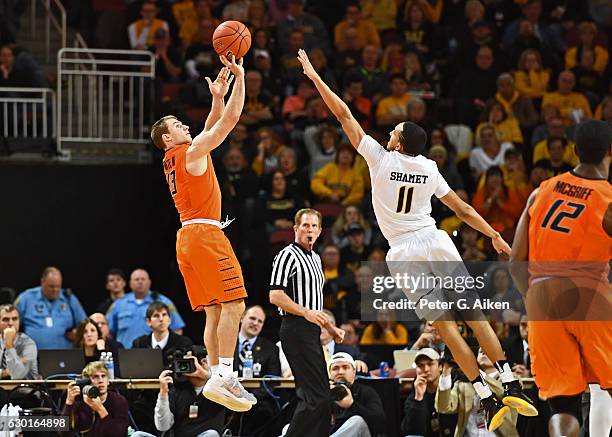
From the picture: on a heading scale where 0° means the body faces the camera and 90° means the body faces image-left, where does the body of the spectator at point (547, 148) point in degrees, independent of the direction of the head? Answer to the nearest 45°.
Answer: approximately 0°

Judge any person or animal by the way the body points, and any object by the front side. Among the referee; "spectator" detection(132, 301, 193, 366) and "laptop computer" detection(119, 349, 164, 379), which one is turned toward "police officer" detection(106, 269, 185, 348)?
the laptop computer

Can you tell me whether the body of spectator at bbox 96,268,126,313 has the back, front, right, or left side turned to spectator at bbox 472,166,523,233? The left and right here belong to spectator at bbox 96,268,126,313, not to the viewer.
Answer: left

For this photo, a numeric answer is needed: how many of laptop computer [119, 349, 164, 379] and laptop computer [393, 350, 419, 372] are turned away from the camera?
2

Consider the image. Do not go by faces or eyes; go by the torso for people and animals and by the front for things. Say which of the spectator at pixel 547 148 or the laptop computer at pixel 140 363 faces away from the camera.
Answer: the laptop computer

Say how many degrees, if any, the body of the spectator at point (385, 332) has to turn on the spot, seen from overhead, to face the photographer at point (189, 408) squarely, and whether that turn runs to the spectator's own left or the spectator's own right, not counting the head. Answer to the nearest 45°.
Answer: approximately 45° to the spectator's own right

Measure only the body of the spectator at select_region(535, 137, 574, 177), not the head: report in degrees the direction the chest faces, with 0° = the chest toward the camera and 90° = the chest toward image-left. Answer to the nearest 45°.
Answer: approximately 0°

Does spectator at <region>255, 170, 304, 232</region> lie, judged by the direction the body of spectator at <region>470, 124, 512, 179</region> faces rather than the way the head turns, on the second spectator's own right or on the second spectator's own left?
on the second spectator's own right

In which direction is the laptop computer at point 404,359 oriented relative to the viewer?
away from the camera
